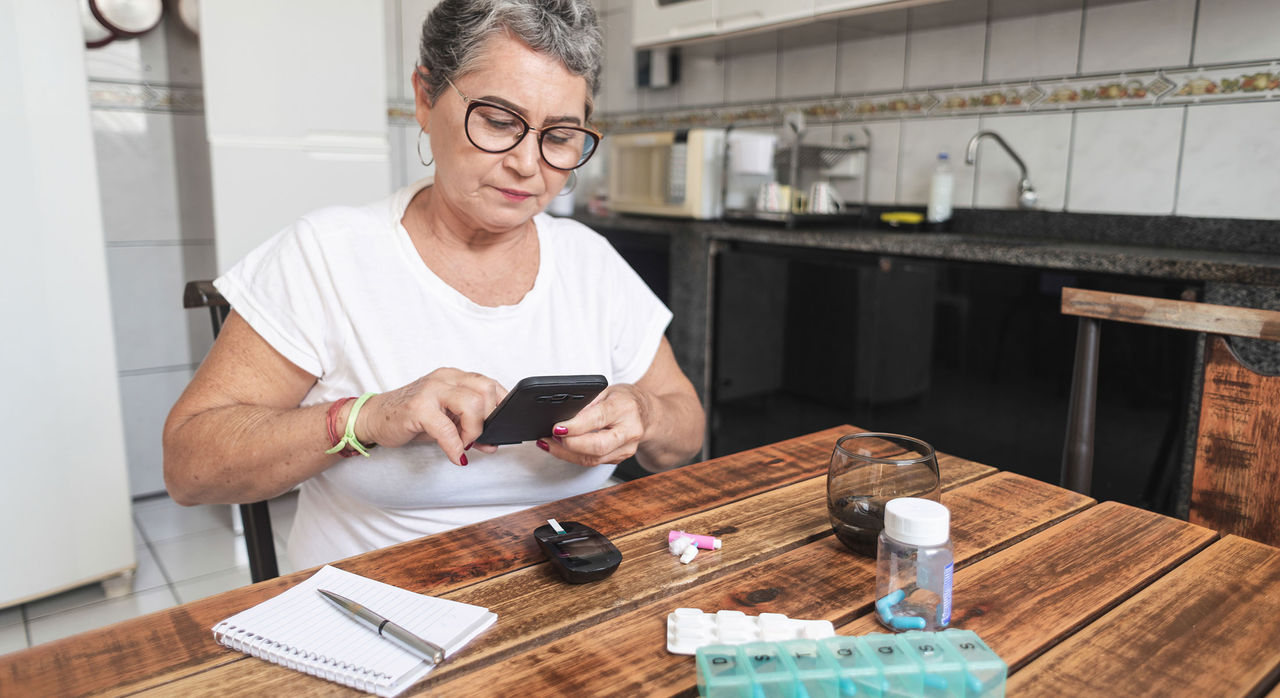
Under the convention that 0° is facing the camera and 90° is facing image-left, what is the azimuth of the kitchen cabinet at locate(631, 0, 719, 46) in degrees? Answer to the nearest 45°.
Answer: approximately 45°

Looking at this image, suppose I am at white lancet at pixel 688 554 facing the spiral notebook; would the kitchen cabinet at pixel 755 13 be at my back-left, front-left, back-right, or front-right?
back-right

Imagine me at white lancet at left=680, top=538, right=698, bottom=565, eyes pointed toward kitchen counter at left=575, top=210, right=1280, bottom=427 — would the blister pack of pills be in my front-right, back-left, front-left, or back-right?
back-right

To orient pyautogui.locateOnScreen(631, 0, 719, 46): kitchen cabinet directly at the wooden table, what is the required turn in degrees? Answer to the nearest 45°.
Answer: approximately 45° to its left

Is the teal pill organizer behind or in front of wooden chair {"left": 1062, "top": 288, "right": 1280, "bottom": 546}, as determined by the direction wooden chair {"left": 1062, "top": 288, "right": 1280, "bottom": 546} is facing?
in front

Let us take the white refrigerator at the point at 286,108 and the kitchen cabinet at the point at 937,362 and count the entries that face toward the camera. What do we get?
2

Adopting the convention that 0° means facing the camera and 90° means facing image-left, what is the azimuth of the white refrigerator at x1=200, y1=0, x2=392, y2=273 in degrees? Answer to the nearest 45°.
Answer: approximately 0°

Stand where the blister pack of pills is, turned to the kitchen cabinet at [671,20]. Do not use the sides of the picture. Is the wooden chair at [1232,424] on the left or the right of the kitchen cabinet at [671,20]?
right

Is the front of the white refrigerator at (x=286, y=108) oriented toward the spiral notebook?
yes

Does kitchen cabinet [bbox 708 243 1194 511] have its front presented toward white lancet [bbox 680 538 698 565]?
yes

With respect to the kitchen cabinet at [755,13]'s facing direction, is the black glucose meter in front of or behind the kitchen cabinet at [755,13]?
in front
